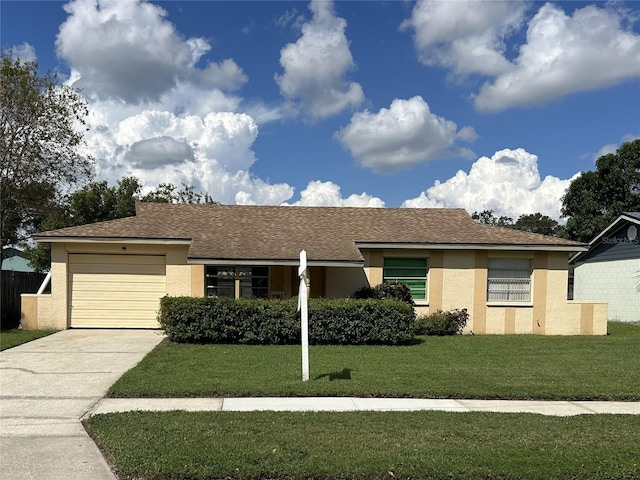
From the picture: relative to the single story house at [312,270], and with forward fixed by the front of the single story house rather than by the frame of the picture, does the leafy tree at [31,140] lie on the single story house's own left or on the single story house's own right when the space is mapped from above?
on the single story house's own right

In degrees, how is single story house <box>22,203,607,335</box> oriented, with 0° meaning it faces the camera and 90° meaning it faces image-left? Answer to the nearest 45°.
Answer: approximately 0°

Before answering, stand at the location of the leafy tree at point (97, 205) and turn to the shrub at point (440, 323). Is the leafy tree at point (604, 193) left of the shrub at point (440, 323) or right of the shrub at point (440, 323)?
left

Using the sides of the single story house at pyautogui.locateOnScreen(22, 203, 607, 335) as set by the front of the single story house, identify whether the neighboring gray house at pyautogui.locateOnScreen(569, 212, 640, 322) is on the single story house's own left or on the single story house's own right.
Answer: on the single story house's own left

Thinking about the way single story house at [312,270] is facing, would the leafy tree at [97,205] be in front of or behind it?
behind

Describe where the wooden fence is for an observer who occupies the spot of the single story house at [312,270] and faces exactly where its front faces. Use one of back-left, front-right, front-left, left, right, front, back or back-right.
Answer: right
